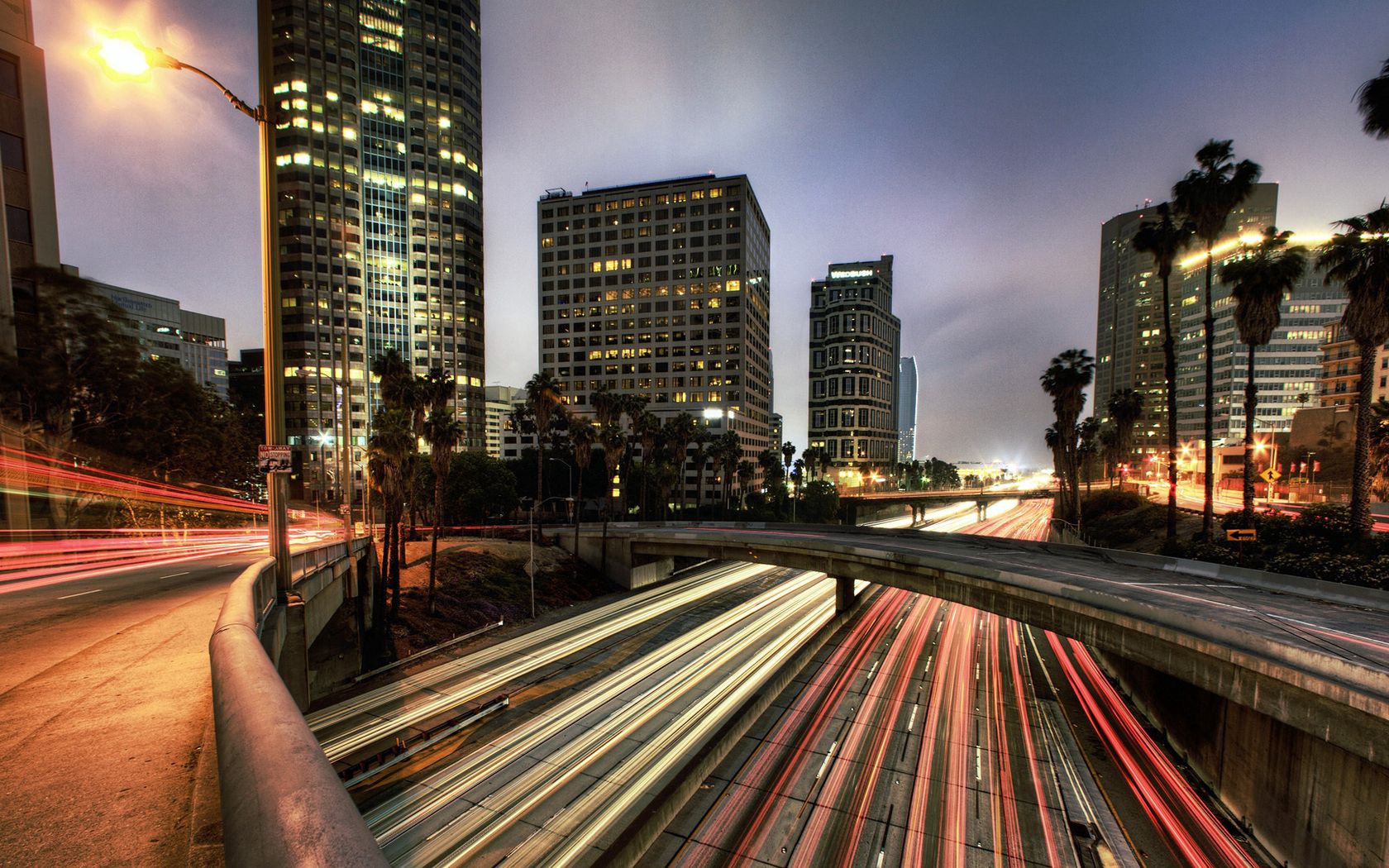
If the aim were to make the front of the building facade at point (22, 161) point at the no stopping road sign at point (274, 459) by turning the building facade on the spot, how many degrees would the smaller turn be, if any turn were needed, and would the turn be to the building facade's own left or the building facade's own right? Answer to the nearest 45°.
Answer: approximately 45° to the building facade's own right

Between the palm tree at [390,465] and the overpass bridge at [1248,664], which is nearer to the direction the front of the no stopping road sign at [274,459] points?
the overpass bridge

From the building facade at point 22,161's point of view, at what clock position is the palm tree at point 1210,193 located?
The palm tree is roughly at 12 o'clock from the building facade.

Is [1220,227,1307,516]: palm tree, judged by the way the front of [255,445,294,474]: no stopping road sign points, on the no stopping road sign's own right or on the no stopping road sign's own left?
on the no stopping road sign's own left

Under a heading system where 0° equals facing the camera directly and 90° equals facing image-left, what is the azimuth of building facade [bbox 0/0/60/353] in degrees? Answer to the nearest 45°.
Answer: approximately 315°

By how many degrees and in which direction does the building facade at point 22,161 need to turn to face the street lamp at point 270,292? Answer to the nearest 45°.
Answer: approximately 45° to its right

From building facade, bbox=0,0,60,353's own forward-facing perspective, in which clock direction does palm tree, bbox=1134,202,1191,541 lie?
The palm tree is roughly at 12 o'clock from the building facade.

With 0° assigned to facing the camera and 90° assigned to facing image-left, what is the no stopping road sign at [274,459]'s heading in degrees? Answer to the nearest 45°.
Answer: approximately 0°
